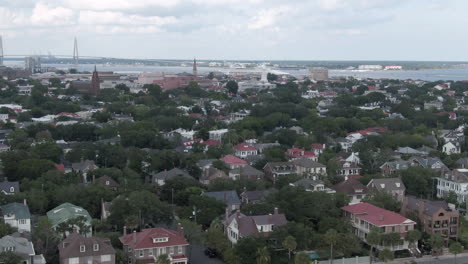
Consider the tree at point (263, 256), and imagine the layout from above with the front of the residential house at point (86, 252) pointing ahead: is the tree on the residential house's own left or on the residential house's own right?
on the residential house's own left

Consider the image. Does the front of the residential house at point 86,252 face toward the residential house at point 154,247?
no

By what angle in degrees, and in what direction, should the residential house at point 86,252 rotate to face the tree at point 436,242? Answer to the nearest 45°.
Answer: approximately 90° to its left

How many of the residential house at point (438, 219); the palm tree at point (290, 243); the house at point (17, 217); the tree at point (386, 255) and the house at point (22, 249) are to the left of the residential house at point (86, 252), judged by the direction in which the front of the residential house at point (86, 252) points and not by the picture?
3

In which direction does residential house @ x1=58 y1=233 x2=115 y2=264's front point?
toward the camera

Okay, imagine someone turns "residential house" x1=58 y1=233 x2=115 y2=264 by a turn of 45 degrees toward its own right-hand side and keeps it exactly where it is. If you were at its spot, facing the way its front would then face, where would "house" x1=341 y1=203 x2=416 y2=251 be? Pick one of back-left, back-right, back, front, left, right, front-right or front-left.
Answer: back-left

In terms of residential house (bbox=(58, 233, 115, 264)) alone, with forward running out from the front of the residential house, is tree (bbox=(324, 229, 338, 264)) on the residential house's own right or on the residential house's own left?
on the residential house's own left

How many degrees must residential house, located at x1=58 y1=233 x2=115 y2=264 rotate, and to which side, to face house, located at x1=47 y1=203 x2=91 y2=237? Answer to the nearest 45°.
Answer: approximately 180°

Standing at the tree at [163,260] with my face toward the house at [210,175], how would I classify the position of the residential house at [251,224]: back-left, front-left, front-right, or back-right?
front-right

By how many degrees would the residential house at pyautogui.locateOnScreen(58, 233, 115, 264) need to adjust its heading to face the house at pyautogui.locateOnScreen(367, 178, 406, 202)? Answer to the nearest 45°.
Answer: approximately 135° to its left

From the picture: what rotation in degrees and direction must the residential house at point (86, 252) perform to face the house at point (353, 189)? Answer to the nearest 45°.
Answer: approximately 135° to its left

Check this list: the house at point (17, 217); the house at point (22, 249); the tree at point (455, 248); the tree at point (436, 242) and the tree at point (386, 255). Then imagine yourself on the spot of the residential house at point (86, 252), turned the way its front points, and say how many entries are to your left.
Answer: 3

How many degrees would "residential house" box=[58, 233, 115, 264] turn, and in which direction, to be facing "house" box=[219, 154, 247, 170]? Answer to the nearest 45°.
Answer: approximately 135° to its left

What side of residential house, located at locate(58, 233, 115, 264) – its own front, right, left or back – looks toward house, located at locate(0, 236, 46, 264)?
right

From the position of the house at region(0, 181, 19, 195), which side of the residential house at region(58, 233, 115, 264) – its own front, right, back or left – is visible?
back

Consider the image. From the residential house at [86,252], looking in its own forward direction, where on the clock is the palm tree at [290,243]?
The palm tree is roughly at 9 o'clock from the residential house.

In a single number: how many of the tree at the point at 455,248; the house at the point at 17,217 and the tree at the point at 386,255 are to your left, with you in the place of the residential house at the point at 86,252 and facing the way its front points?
2

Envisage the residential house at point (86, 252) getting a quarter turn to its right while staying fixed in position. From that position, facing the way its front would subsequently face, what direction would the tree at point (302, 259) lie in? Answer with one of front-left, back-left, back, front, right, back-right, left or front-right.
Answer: back

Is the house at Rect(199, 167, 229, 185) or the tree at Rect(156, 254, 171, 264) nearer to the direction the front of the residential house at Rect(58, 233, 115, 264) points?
the tree

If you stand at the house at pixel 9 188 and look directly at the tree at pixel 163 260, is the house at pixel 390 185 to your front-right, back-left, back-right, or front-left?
front-left

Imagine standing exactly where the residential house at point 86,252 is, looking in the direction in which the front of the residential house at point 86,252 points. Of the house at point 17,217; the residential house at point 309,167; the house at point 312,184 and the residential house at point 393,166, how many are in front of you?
0

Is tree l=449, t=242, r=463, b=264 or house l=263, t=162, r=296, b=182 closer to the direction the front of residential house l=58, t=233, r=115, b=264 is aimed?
the tree
